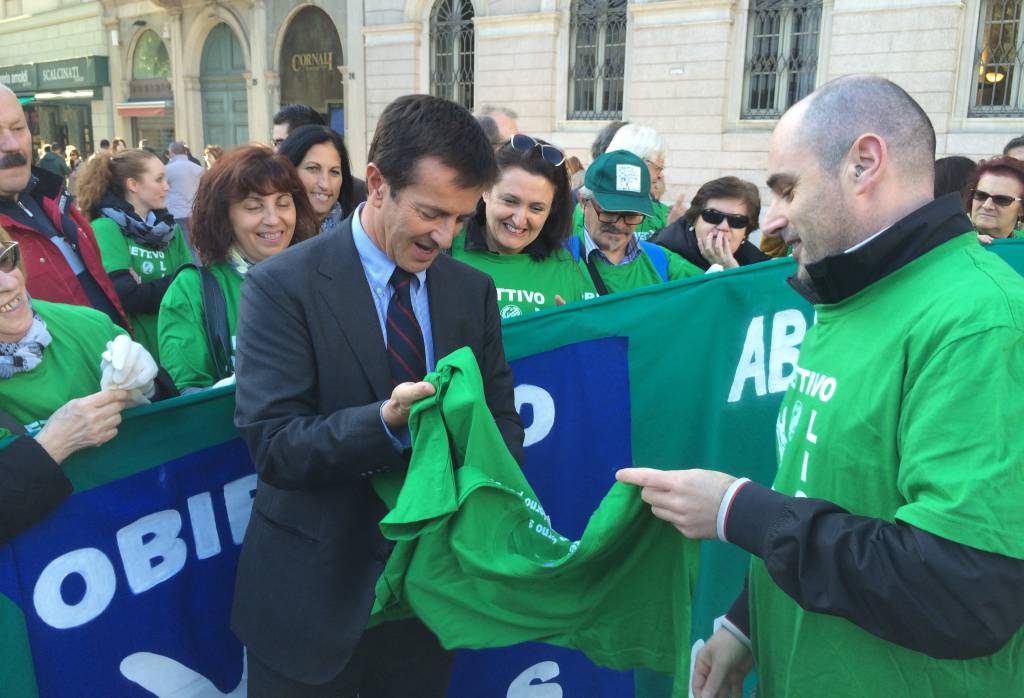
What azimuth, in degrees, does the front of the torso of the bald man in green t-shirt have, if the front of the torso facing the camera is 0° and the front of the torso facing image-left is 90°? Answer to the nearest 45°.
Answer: approximately 90°

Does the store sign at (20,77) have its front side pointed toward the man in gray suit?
yes

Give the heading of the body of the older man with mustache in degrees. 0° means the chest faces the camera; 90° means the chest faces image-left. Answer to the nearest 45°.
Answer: approximately 315°

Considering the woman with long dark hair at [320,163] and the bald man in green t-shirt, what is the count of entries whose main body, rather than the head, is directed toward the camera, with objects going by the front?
1

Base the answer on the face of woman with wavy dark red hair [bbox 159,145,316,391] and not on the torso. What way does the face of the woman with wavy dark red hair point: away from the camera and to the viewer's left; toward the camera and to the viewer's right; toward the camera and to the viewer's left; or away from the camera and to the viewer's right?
toward the camera and to the viewer's right

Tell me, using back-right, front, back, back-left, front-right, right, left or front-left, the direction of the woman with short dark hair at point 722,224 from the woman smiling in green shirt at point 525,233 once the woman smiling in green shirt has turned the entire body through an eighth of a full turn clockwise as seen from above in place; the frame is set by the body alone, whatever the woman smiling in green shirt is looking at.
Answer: back

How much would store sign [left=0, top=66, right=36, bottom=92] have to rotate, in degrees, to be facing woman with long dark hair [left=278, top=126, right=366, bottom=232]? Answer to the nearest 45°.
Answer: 0° — it already faces them

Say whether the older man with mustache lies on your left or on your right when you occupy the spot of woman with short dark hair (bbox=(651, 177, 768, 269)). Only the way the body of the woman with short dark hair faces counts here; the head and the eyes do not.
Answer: on your right
